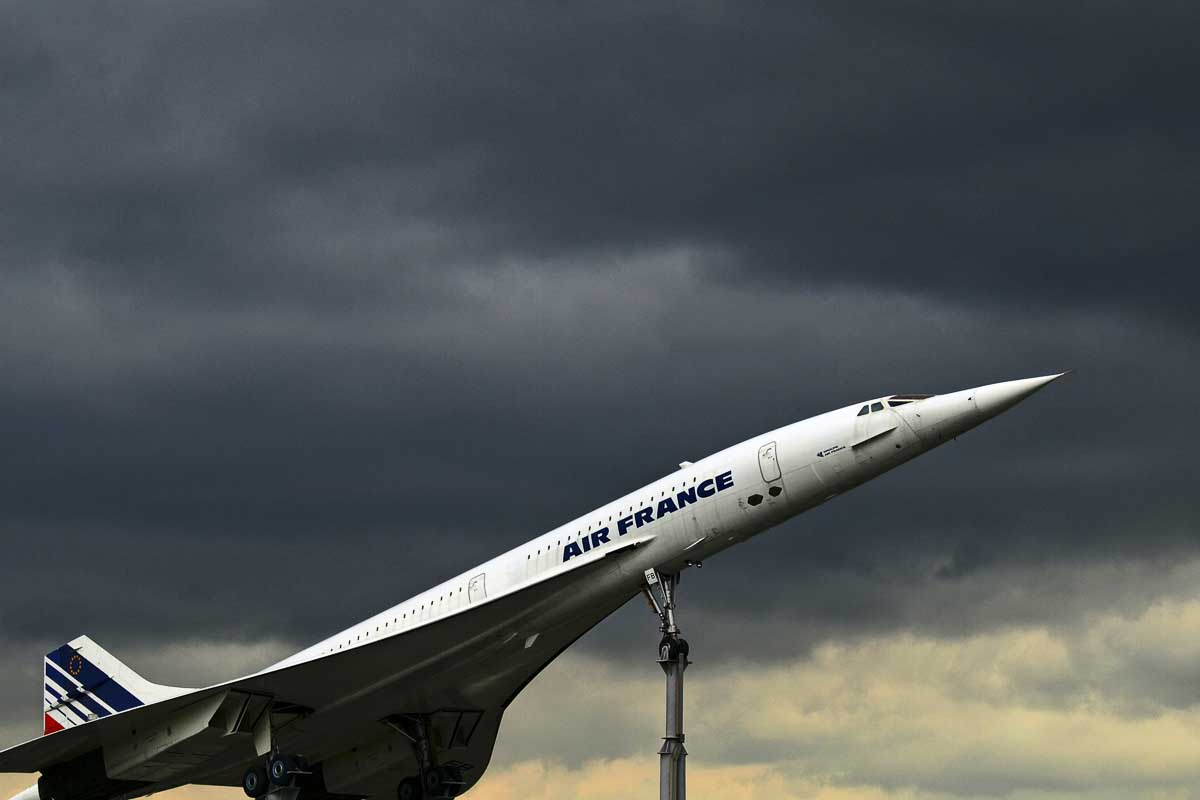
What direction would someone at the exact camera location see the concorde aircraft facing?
facing the viewer and to the right of the viewer
